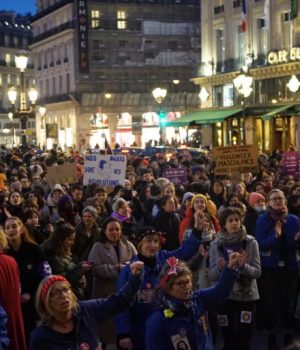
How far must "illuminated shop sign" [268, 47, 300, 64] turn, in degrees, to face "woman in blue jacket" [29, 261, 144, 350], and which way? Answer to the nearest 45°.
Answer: approximately 45° to its left

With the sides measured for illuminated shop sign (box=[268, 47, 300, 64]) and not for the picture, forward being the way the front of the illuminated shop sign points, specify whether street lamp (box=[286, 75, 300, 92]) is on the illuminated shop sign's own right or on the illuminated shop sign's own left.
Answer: on the illuminated shop sign's own left

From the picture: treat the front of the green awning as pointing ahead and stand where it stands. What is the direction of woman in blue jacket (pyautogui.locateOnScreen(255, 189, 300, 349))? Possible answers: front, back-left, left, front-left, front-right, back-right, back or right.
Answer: front-left

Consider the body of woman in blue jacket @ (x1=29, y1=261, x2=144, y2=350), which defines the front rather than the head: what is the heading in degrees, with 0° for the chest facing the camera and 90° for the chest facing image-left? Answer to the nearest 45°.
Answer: approximately 315°

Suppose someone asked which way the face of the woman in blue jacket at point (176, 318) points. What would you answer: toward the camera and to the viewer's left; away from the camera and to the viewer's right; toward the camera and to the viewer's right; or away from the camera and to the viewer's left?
toward the camera and to the viewer's right

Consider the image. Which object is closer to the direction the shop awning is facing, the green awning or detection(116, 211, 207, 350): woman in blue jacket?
the woman in blue jacket

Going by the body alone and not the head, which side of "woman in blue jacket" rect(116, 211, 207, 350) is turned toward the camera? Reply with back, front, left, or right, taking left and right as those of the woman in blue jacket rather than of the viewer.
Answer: front

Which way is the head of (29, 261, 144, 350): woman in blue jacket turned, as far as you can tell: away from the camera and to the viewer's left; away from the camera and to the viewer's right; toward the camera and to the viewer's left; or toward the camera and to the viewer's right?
toward the camera and to the viewer's right

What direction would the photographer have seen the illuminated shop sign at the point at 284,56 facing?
facing the viewer and to the left of the viewer

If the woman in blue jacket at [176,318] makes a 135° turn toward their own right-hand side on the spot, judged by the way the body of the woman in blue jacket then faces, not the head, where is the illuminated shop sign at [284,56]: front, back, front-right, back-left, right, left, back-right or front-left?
right

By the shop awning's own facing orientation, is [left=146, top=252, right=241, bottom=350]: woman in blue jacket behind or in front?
in front

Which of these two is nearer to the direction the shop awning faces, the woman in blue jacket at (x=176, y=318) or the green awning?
the woman in blue jacket

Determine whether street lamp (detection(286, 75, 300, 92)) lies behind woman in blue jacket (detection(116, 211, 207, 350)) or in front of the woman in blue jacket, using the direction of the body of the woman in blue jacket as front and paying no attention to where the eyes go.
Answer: behind

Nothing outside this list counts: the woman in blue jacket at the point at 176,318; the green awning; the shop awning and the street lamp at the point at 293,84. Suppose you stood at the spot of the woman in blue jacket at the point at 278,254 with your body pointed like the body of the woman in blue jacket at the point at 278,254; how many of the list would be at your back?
3

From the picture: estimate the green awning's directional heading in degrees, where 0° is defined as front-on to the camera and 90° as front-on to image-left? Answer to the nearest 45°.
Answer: approximately 45°

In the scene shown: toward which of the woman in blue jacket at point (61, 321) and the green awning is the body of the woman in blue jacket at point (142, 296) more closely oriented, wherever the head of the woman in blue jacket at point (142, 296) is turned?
the woman in blue jacket

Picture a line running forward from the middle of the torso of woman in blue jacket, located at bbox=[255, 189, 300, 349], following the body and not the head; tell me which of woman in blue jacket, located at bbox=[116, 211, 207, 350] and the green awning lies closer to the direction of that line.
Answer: the woman in blue jacket

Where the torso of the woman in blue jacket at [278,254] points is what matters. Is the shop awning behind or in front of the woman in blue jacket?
behind

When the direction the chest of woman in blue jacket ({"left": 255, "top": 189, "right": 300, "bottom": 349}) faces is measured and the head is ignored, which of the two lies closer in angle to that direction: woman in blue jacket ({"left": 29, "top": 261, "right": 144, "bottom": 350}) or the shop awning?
the woman in blue jacket

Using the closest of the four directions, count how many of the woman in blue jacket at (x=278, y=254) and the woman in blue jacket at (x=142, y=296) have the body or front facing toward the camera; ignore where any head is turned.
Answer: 2
